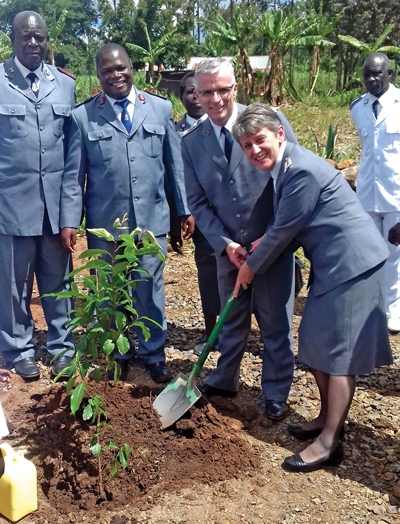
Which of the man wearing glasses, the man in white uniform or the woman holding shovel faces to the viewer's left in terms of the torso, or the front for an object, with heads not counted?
the woman holding shovel

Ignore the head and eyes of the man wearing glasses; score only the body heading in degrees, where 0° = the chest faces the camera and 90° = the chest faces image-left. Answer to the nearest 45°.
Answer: approximately 0°

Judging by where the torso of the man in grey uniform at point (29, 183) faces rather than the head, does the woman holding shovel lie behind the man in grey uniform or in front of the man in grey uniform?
in front

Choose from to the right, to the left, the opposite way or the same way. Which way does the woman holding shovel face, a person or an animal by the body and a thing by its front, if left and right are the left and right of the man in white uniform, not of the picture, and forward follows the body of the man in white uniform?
to the right

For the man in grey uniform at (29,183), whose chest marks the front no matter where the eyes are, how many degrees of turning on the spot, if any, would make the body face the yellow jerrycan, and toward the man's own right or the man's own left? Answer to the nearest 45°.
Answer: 0° — they already face it

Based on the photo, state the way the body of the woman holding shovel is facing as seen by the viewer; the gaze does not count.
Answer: to the viewer's left

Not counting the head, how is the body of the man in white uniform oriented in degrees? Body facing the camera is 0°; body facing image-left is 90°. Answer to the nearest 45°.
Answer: approximately 0°
